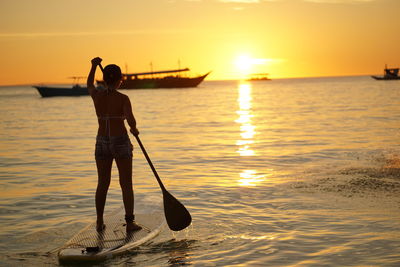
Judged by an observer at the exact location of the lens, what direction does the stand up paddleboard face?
facing away from the viewer and to the right of the viewer

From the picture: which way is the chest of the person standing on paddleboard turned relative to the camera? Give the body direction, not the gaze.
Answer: away from the camera
